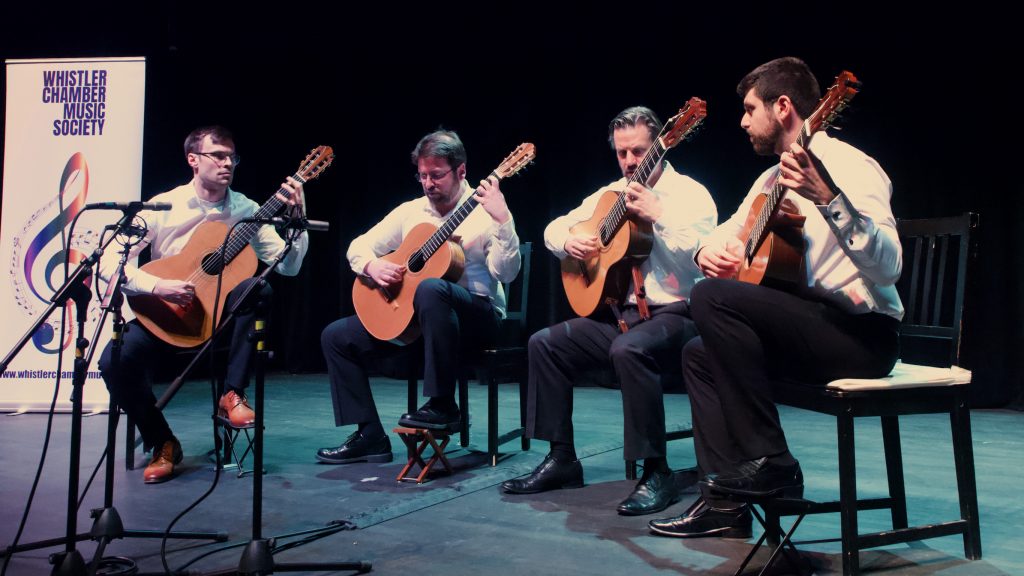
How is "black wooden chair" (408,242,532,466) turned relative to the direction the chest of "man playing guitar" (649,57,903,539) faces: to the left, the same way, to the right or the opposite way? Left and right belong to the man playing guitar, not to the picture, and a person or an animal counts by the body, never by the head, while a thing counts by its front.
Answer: to the left

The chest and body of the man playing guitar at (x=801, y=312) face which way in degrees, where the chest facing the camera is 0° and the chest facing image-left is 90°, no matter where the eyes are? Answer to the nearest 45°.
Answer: approximately 90°

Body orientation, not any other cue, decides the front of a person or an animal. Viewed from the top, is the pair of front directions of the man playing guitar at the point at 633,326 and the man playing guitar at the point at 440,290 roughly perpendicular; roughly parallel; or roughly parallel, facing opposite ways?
roughly parallel

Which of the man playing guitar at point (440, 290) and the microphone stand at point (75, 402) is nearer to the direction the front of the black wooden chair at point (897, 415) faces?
the microphone stand

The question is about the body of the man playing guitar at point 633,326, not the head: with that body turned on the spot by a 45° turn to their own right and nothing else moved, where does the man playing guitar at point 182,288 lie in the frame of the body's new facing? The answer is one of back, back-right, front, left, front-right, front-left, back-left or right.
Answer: front

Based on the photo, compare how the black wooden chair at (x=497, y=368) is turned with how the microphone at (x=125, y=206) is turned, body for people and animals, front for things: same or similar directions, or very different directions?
very different directions

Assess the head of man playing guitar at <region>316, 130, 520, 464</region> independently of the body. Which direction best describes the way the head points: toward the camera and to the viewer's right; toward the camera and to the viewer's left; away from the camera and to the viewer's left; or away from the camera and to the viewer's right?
toward the camera and to the viewer's left

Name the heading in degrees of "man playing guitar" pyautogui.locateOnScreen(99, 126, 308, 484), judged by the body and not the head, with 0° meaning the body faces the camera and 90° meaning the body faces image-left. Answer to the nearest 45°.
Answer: approximately 315°

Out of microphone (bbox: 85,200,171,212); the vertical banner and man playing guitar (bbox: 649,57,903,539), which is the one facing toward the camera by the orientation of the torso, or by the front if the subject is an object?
the vertical banner

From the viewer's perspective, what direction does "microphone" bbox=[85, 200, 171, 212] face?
to the viewer's right

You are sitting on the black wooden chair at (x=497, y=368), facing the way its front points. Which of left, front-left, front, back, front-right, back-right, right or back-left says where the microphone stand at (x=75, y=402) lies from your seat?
front

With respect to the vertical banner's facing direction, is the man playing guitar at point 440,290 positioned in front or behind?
in front

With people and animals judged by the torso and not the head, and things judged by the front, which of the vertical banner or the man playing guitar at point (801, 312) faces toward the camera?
the vertical banner

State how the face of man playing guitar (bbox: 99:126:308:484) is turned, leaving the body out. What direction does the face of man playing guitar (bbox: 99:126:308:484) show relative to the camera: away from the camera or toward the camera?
toward the camera

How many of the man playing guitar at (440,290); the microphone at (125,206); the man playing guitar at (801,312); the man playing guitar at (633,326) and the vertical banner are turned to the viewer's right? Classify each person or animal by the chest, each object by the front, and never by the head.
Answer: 1

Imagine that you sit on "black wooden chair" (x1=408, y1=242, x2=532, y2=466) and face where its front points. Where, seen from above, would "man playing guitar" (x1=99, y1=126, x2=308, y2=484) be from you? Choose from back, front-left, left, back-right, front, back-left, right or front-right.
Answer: front-right
